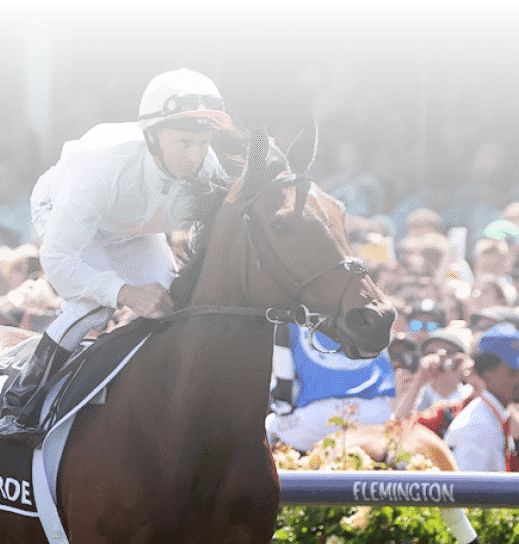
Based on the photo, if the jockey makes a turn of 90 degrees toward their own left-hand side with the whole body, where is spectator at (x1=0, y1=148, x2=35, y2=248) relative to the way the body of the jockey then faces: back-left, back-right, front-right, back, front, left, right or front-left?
front-left

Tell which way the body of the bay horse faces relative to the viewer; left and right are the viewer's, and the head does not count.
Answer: facing the viewer and to the right of the viewer

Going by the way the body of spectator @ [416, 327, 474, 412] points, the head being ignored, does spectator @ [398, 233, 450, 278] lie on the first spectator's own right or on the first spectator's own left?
on the first spectator's own right

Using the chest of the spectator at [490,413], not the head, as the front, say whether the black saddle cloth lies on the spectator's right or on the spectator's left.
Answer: on the spectator's right

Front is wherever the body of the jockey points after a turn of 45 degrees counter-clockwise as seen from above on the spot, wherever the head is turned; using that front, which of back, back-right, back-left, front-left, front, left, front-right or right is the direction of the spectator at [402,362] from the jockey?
front-left

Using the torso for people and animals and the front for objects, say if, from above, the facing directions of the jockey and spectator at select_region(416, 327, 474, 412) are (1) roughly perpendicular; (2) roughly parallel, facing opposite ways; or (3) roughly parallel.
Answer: roughly perpendicular

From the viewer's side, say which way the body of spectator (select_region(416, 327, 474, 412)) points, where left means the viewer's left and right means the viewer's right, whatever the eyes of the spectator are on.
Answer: facing the viewer and to the left of the viewer
